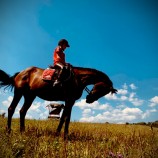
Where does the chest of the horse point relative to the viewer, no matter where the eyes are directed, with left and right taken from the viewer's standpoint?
facing to the right of the viewer

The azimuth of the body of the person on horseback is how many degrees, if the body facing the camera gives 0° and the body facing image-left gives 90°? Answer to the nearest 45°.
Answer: approximately 270°
